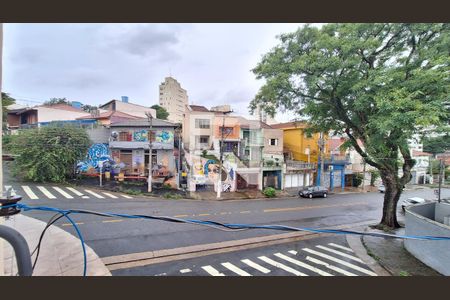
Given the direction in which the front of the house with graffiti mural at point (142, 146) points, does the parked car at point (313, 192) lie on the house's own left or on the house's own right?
on the house's own left

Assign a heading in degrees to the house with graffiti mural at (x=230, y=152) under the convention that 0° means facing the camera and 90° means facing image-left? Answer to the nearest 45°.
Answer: approximately 0°

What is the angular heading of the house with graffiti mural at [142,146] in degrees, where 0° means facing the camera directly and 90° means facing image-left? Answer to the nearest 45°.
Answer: approximately 0°

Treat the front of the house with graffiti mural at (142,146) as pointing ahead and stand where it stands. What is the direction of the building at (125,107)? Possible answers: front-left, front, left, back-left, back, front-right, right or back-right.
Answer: back

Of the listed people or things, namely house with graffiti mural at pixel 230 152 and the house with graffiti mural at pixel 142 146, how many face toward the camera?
2

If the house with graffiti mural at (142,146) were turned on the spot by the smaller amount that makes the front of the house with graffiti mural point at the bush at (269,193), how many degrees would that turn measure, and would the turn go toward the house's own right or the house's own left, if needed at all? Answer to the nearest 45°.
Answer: approximately 45° to the house's own left

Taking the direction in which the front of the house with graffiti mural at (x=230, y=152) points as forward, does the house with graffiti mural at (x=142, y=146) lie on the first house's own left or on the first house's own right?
on the first house's own right

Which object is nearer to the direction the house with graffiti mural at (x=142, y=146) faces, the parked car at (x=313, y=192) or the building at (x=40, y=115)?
the parked car
